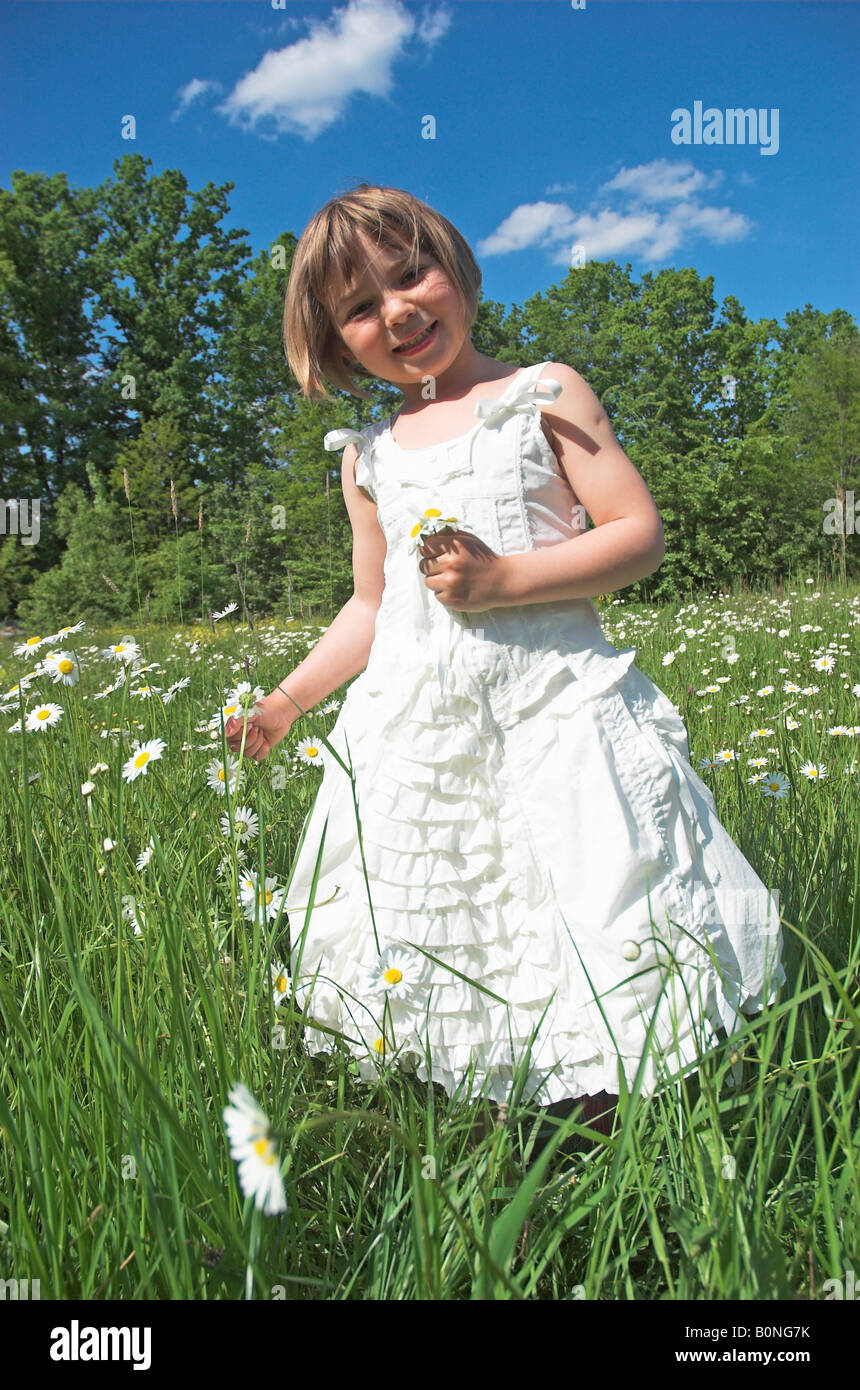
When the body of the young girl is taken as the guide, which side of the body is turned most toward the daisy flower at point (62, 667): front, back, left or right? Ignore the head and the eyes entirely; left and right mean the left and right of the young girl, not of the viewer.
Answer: right

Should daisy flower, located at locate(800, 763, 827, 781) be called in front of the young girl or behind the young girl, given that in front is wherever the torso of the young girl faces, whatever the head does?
behind

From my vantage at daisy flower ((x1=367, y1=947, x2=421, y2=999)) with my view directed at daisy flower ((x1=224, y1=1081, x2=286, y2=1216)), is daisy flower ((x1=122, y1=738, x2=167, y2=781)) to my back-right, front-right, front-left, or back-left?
back-right

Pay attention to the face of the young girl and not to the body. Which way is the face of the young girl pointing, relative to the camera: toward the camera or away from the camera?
toward the camera

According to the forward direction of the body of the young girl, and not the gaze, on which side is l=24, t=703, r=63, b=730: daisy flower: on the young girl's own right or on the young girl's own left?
on the young girl's own right

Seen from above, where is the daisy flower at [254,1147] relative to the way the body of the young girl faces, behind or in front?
in front

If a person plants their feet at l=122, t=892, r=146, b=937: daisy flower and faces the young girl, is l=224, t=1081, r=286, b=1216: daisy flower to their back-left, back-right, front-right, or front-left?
front-right
